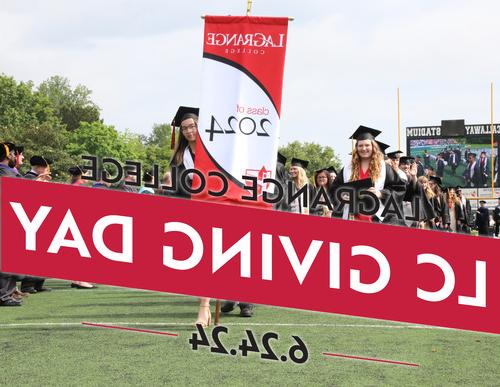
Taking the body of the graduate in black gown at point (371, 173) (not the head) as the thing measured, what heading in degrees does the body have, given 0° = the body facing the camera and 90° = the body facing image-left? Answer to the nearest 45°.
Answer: approximately 0°

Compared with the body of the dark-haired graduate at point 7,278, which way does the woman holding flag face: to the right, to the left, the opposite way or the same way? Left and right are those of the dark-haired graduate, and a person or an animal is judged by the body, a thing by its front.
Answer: to the right

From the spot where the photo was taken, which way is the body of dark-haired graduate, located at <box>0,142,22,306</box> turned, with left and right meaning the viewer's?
facing to the right of the viewer

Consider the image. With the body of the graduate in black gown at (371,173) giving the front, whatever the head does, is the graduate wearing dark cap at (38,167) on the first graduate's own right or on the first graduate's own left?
on the first graduate's own right
